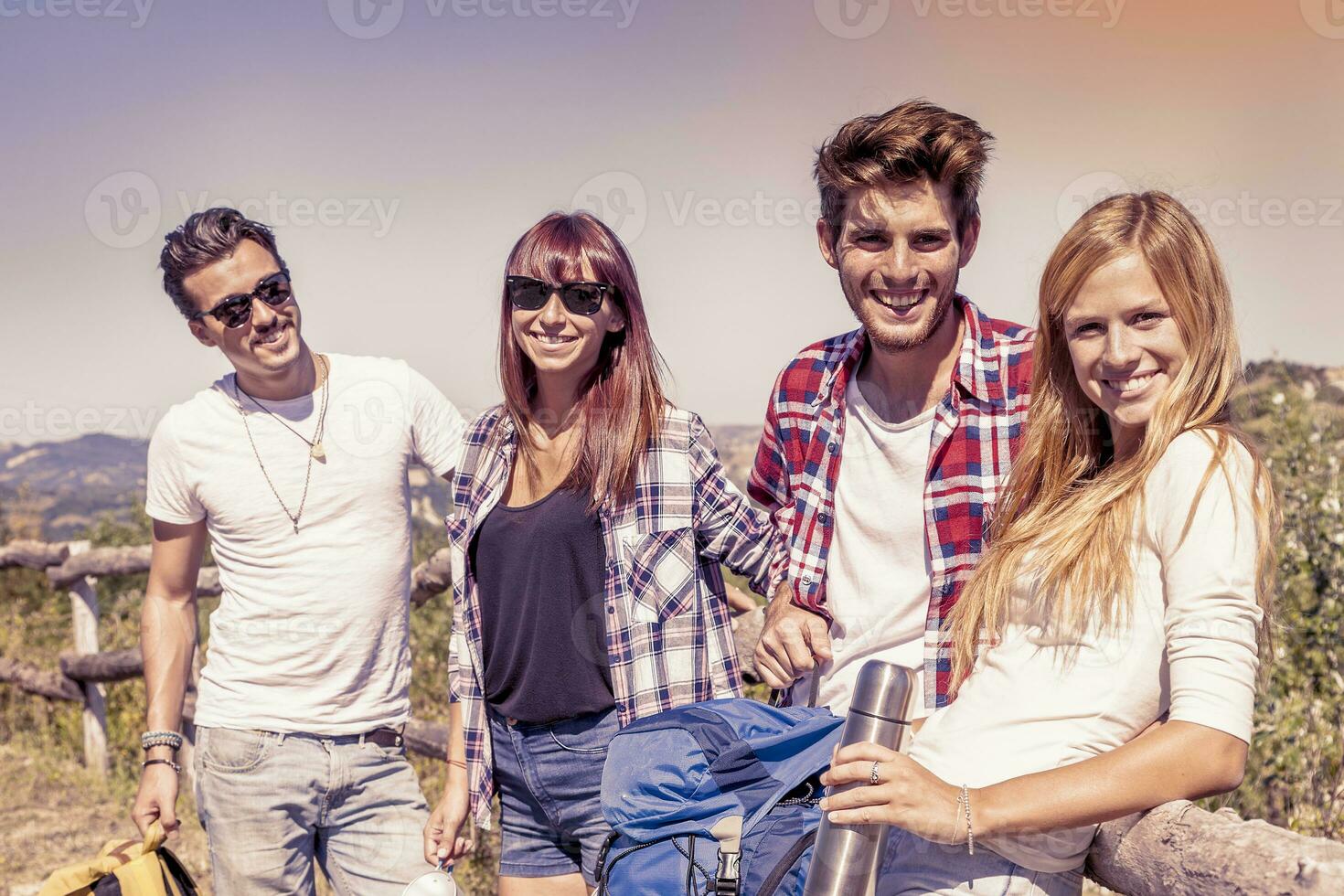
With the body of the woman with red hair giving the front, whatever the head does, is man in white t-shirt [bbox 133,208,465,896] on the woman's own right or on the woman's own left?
on the woman's own right

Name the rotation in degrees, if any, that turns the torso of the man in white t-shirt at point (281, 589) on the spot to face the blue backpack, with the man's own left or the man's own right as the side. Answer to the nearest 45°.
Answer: approximately 45° to the man's own left

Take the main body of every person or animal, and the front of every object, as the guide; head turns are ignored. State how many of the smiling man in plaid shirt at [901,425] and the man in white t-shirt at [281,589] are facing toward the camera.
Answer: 2

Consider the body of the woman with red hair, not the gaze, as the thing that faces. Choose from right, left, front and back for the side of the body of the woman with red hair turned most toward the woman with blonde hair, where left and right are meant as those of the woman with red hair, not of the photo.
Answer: left

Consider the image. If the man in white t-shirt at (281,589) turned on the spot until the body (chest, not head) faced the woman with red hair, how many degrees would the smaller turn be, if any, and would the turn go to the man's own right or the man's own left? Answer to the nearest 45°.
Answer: approximately 45° to the man's own left

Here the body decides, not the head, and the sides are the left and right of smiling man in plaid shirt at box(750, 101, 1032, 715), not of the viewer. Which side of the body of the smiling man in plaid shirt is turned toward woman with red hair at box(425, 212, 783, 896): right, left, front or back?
right

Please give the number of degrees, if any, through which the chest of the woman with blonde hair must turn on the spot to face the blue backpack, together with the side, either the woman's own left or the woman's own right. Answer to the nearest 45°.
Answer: approximately 45° to the woman's own right

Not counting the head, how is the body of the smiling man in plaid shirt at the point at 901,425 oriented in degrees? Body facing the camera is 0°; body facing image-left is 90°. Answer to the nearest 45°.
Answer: approximately 0°
